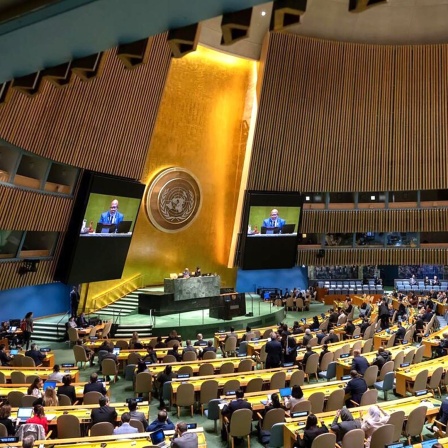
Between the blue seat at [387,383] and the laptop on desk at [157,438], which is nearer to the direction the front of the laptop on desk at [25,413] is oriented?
the laptop on desk

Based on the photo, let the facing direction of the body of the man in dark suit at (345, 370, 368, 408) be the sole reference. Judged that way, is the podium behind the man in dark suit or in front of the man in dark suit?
in front

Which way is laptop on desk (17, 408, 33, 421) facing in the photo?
toward the camera

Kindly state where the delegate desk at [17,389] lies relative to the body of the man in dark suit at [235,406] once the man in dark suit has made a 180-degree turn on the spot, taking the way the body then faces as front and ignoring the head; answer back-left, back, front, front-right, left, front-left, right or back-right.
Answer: right

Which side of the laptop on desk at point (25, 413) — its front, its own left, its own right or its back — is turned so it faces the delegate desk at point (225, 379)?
left

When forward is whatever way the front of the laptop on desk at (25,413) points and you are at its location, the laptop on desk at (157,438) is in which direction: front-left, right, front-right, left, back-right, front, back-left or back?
front-left

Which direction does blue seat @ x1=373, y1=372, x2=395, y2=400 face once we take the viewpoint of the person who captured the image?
facing away from the viewer and to the left of the viewer

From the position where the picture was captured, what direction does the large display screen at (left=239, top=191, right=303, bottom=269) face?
facing the viewer

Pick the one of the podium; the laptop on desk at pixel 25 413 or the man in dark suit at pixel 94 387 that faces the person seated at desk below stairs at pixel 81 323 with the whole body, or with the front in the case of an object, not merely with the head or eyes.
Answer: the man in dark suit

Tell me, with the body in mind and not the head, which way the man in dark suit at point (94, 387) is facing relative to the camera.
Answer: away from the camera

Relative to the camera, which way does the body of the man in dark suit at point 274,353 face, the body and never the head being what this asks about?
away from the camera

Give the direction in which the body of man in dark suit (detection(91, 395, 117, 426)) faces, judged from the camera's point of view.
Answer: away from the camera

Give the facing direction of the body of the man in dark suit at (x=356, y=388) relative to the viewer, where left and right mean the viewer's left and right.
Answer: facing away from the viewer and to the left of the viewer

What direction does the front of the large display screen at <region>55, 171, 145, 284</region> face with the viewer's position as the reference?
facing the viewer and to the right of the viewer

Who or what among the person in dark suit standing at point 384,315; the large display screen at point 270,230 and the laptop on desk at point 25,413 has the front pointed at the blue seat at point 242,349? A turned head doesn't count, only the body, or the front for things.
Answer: the large display screen

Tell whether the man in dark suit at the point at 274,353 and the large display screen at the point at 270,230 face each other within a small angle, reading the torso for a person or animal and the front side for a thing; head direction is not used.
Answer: yes

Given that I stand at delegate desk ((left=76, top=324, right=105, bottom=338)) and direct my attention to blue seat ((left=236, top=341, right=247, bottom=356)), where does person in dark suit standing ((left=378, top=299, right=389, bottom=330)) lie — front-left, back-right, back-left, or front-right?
front-left
